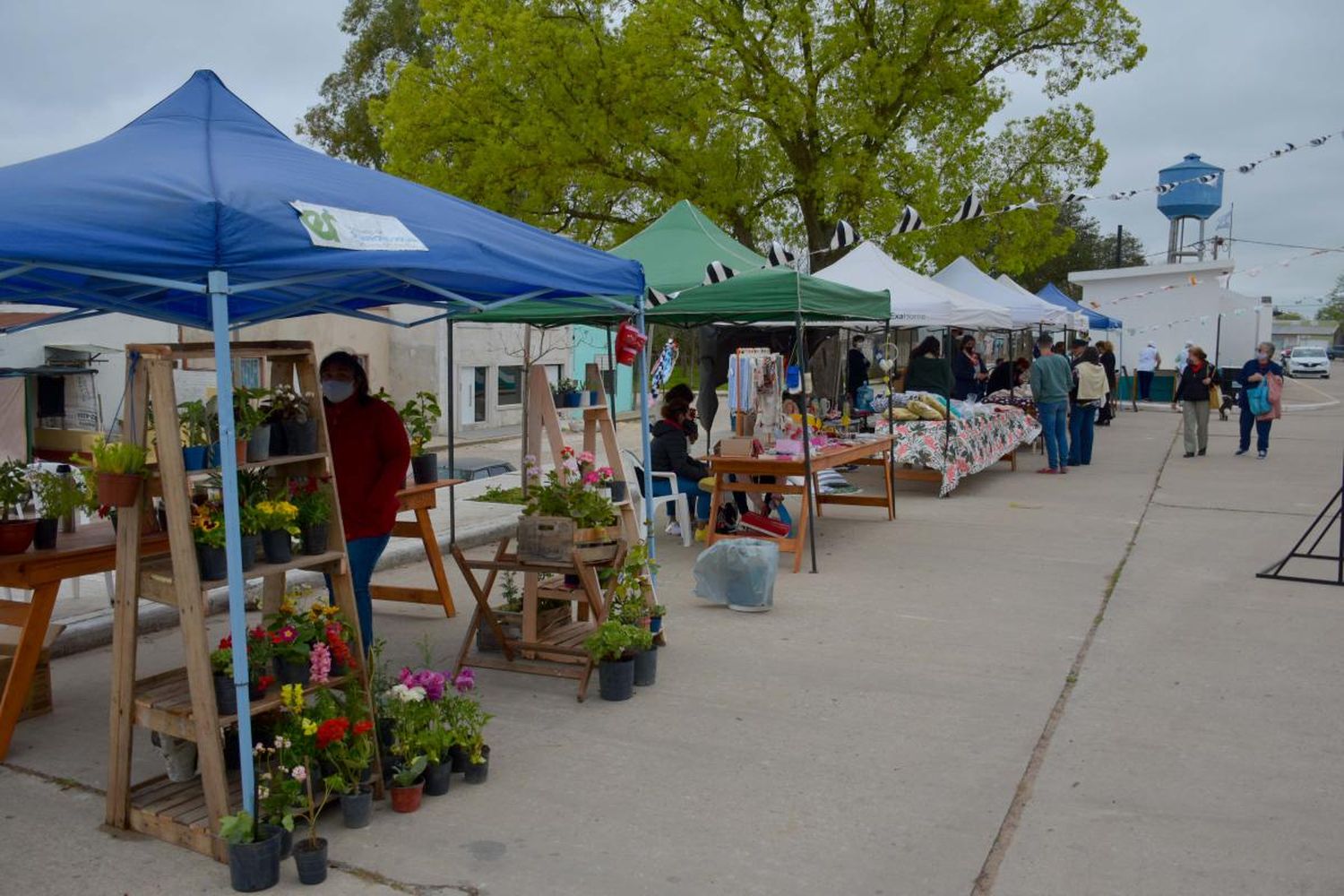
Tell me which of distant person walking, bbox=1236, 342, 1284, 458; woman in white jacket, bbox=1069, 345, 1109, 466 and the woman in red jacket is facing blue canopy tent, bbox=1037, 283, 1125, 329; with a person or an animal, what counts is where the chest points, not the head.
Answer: the woman in white jacket

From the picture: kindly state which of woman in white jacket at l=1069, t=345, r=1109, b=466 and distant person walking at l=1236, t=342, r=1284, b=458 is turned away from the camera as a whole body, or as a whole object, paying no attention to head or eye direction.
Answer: the woman in white jacket

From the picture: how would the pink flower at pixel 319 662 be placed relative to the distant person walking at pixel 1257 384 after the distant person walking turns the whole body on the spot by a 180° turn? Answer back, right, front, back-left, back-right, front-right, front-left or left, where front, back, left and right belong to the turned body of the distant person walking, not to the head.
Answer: back

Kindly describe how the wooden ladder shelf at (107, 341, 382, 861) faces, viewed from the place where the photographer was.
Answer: facing the viewer and to the right of the viewer

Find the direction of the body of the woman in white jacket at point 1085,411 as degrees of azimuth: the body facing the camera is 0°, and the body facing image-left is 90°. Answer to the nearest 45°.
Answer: approximately 180°

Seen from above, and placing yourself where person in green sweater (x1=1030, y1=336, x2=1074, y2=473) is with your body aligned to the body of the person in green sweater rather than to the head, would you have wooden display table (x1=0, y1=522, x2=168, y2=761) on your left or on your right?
on your left

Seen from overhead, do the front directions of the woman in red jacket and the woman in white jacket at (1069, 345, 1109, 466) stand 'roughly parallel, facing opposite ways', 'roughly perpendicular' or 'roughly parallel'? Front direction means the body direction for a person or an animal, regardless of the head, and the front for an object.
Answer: roughly parallel, facing opposite ways

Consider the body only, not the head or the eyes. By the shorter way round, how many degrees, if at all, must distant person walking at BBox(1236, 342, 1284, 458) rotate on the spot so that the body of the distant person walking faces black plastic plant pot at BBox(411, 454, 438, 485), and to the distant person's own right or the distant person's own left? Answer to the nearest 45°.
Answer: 0° — they already face it

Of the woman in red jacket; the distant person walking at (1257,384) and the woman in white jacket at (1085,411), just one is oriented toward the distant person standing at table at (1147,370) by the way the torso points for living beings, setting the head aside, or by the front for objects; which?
the woman in white jacket

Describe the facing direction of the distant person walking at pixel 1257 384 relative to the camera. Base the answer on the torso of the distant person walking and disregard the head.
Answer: toward the camera
